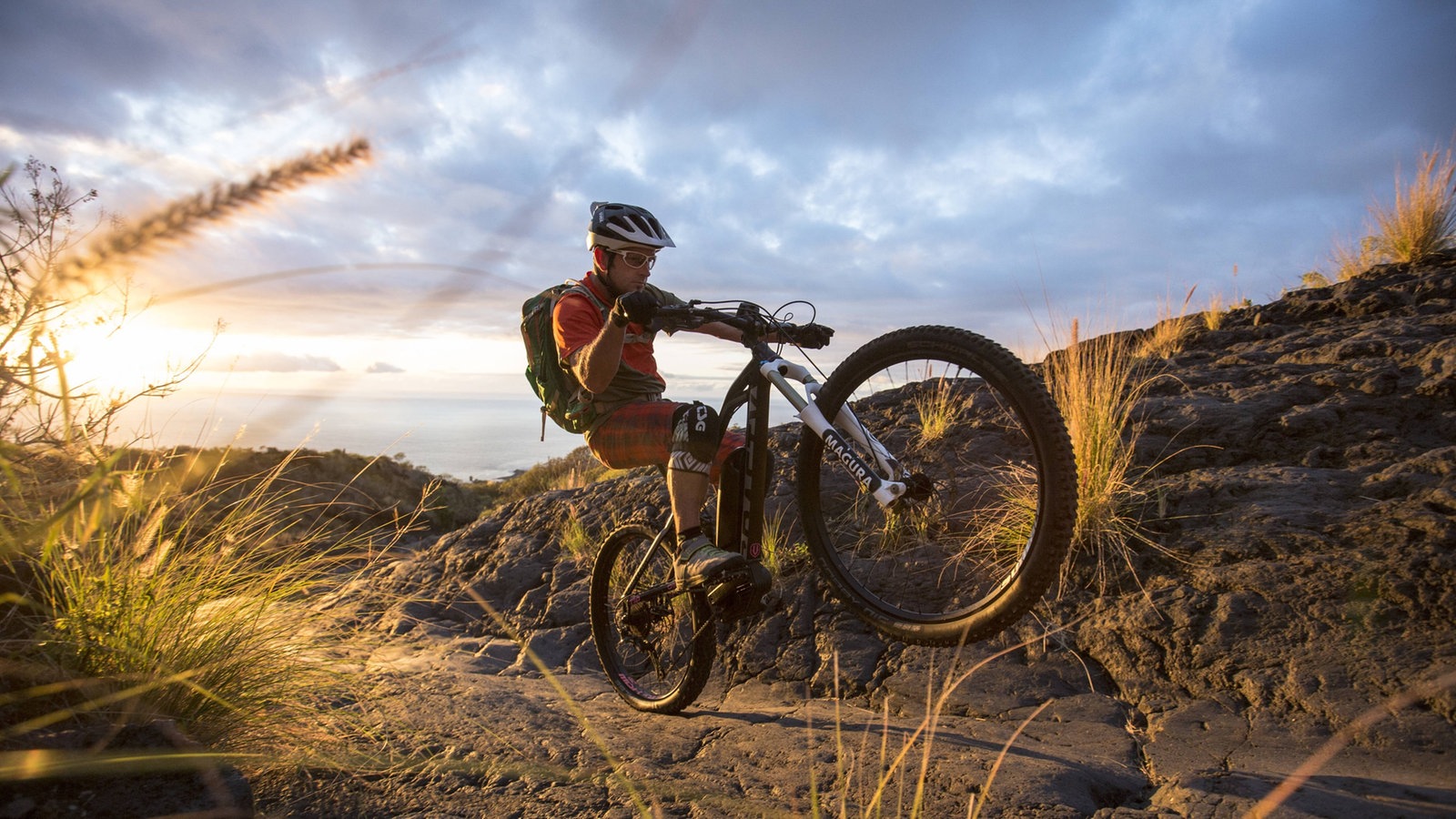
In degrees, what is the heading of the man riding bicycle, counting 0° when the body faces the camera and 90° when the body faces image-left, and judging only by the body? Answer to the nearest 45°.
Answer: approximately 315°

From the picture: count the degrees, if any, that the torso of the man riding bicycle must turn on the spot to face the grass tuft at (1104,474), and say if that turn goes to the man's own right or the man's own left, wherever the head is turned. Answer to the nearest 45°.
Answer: approximately 45° to the man's own left
